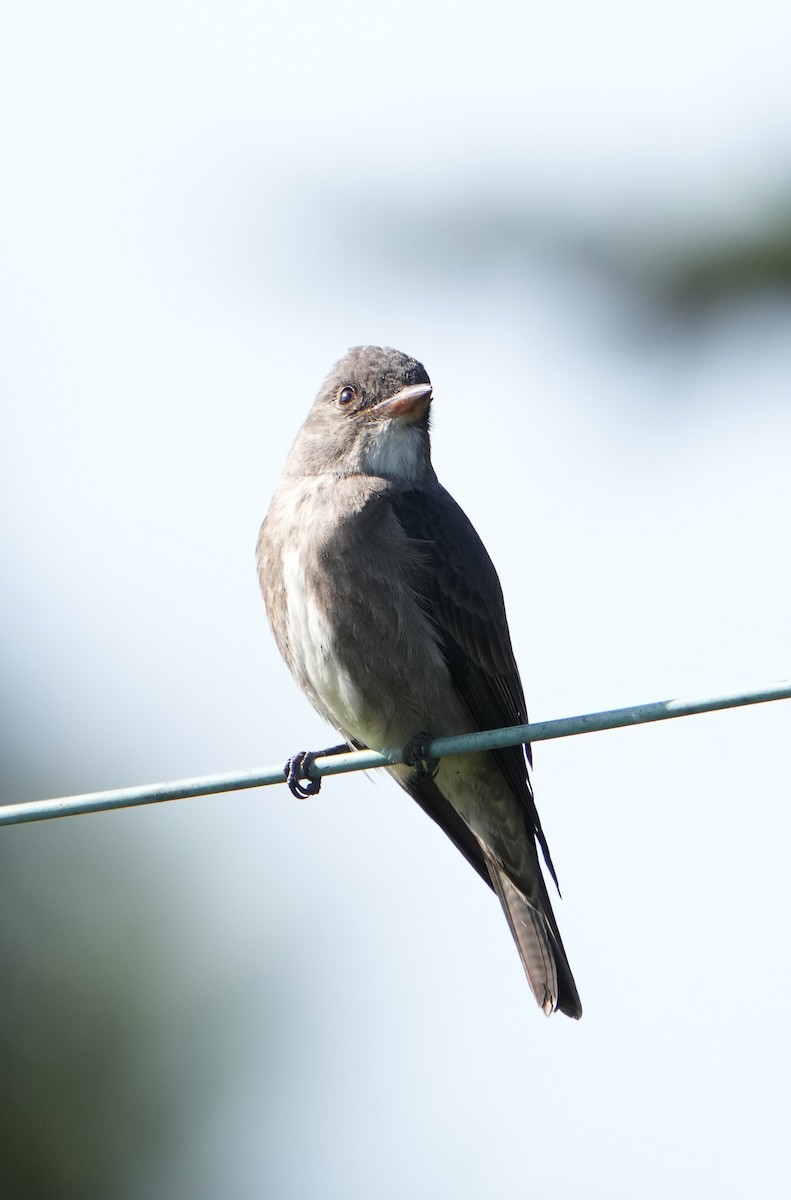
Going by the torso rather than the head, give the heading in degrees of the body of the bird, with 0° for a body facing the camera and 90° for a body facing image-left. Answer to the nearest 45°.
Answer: approximately 45°
